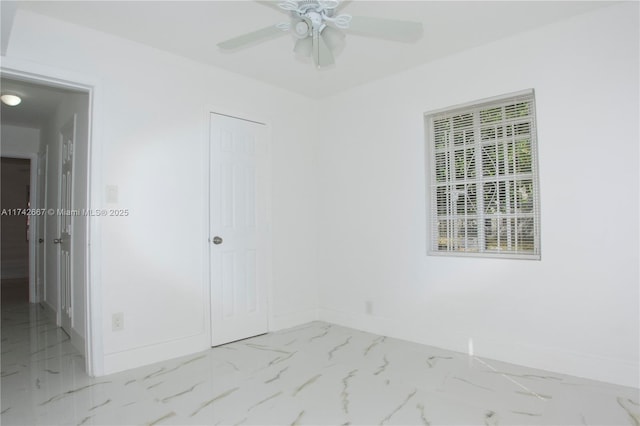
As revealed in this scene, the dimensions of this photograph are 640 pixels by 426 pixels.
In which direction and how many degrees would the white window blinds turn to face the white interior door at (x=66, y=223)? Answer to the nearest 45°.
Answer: approximately 45° to its right

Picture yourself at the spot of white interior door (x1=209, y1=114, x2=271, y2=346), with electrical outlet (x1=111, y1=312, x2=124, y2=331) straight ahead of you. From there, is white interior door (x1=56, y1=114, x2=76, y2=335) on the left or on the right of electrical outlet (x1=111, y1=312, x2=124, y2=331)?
right

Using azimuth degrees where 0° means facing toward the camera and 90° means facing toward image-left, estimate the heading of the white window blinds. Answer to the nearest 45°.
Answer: approximately 45°

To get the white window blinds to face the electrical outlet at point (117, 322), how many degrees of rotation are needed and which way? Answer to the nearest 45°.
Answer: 0° — it already faces it

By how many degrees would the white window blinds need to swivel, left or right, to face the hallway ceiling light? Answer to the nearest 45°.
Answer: approximately 45° to its right

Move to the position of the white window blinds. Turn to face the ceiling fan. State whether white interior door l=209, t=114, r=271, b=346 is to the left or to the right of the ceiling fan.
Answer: right

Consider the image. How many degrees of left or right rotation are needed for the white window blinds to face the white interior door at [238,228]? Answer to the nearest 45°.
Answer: approximately 45° to its right
